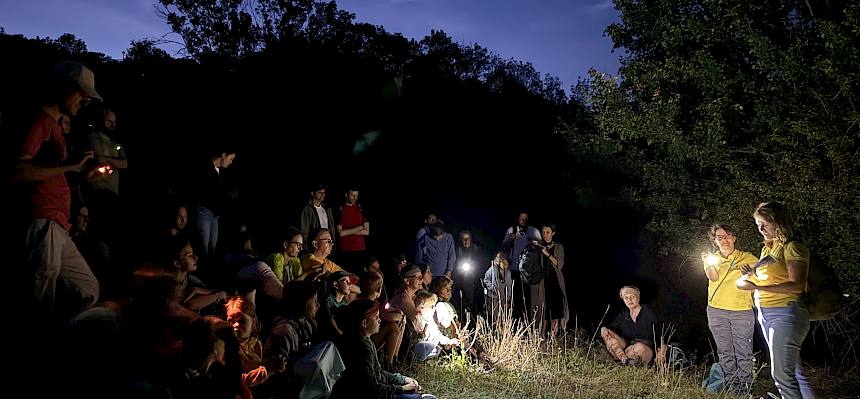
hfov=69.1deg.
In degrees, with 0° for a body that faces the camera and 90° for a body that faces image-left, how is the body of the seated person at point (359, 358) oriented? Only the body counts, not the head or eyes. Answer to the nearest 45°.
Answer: approximately 270°

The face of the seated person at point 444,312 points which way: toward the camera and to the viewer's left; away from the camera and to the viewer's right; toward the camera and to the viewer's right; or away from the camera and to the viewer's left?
toward the camera and to the viewer's right

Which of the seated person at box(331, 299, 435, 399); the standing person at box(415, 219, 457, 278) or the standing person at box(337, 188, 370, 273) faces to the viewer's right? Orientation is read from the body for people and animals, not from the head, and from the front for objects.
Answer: the seated person

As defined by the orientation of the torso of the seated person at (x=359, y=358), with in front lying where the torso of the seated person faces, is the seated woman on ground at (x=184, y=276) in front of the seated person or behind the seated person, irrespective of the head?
behind

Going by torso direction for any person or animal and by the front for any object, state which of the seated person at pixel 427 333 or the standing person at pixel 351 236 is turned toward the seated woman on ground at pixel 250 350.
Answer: the standing person

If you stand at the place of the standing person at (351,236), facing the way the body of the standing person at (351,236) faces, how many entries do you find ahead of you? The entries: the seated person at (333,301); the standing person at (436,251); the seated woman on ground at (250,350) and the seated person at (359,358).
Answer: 3

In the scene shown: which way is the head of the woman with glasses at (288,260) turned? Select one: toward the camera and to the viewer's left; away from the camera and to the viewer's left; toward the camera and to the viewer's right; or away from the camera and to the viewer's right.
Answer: toward the camera and to the viewer's right

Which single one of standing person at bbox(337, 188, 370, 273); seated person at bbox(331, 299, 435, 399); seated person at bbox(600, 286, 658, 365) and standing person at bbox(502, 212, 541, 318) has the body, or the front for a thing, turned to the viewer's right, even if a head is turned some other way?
seated person at bbox(331, 299, 435, 399)

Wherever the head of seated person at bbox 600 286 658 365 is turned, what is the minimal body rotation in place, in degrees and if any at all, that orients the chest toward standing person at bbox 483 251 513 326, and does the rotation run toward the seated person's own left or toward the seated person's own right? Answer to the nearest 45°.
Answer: approximately 90° to the seated person's own right

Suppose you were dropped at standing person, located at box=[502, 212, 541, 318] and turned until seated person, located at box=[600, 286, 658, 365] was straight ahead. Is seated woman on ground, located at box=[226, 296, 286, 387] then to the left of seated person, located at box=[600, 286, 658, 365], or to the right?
right

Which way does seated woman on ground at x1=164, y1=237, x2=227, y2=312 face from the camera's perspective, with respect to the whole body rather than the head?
to the viewer's right
